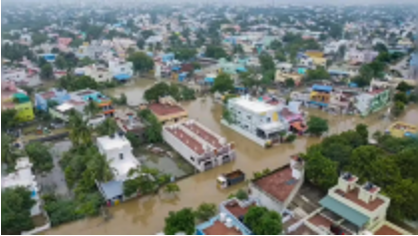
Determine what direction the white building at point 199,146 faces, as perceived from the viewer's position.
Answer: facing the viewer and to the right of the viewer

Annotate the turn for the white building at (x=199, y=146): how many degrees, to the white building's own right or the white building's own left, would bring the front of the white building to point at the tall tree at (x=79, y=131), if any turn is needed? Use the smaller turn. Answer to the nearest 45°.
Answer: approximately 135° to the white building's own right

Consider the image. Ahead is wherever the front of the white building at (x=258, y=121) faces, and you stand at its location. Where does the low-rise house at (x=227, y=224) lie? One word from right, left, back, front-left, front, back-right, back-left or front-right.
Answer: front-right

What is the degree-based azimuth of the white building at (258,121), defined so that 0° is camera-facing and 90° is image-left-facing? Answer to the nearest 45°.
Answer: approximately 315°

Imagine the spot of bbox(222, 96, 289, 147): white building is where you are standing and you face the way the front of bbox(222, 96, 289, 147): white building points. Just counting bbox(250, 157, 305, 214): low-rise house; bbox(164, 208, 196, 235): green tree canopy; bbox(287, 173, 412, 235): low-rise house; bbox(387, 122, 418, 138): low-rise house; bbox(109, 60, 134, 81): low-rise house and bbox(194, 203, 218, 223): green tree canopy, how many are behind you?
1

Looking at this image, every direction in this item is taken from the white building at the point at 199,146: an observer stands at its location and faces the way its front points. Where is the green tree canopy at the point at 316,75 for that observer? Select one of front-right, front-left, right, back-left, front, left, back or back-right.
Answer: left

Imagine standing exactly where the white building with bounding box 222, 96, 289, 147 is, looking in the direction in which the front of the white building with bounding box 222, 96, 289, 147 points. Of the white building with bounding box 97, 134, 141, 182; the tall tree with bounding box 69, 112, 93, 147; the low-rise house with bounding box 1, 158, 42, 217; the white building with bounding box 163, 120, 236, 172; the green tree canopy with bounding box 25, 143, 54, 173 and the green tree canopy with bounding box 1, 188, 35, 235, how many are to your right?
6

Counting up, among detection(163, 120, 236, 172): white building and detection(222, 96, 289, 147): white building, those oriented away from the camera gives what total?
0

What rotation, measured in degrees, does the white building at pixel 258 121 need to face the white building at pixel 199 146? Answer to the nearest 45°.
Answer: approximately 90° to its right

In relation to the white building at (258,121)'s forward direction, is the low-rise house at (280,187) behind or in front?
in front

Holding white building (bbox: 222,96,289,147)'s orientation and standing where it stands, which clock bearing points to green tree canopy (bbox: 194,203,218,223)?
The green tree canopy is roughly at 2 o'clock from the white building.

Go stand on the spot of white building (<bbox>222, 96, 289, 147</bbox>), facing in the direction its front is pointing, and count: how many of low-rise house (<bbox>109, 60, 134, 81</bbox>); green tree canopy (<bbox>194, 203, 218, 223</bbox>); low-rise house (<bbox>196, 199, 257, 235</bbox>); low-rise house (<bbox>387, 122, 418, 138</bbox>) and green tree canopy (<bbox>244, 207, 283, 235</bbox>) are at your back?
1

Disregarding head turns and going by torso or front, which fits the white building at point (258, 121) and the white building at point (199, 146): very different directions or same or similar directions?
same or similar directions

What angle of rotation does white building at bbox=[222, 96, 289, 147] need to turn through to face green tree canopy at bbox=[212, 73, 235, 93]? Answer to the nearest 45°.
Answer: approximately 180°

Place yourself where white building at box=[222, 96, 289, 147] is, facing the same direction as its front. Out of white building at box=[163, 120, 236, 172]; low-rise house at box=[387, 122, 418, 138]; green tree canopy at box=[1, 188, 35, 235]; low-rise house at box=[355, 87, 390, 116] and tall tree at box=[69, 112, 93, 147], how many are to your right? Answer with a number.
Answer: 3

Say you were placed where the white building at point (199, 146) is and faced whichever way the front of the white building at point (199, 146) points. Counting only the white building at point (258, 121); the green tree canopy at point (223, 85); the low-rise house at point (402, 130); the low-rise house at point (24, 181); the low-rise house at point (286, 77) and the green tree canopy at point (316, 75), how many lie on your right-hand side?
1

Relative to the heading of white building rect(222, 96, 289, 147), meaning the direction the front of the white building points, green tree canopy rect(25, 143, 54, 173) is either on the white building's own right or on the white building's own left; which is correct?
on the white building's own right
